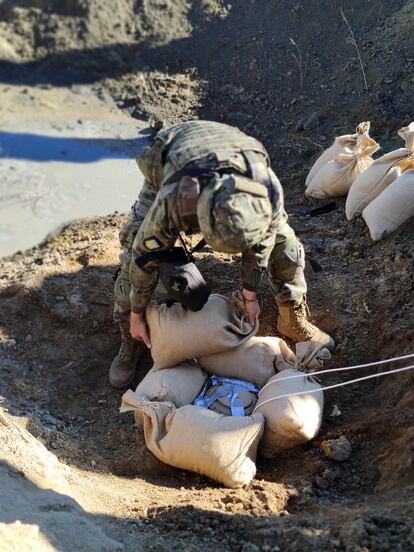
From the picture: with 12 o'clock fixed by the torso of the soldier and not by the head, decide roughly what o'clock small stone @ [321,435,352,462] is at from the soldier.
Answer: The small stone is roughly at 10 o'clock from the soldier.

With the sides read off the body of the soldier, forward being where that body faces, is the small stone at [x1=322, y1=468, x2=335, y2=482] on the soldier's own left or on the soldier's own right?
on the soldier's own left

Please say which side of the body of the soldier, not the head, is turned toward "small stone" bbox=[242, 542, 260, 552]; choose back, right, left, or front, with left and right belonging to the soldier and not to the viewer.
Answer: front

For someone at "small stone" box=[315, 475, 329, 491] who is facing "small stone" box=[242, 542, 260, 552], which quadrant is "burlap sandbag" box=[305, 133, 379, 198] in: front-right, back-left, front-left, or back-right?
back-right

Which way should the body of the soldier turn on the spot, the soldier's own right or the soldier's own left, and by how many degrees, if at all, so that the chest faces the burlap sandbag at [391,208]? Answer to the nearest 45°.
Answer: approximately 135° to the soldier's own left

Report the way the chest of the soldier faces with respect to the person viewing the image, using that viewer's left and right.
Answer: facing the viewer

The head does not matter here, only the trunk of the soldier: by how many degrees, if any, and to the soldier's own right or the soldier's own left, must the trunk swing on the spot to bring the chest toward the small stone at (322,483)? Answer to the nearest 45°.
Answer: approximately 45° to the soldier's own left
